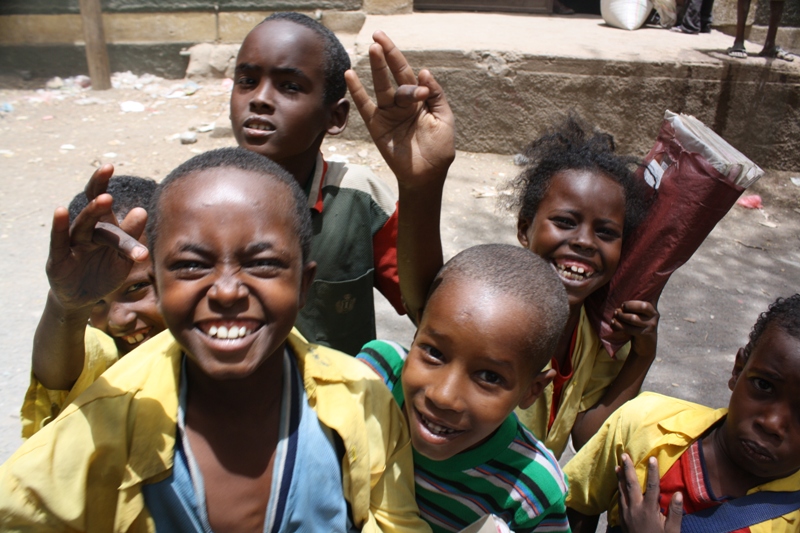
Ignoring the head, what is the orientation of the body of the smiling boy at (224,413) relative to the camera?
toward the camera

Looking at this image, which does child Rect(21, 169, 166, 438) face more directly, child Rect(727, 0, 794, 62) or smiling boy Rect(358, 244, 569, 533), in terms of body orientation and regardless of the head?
the smiling boy

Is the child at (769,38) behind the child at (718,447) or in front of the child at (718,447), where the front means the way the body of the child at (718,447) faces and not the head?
behind

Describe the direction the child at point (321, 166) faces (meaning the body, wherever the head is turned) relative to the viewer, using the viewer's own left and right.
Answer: facing the viewer and to the left of the viewer

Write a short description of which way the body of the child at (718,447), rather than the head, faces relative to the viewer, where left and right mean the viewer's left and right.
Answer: facing the viewer

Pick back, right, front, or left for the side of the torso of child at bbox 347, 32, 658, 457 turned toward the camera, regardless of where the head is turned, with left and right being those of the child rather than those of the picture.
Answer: front

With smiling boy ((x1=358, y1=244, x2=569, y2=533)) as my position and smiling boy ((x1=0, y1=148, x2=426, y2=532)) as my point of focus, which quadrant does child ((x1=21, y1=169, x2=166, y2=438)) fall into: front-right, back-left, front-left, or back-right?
front-right

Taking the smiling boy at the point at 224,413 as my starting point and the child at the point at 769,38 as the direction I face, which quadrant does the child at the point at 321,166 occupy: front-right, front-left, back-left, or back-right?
front-left

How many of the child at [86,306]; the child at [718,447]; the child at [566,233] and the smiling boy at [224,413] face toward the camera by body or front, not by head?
4

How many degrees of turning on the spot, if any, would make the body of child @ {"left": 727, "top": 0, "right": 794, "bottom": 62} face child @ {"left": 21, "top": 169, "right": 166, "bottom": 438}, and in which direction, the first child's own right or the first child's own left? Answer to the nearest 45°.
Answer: approximately 45° to the first child's own right

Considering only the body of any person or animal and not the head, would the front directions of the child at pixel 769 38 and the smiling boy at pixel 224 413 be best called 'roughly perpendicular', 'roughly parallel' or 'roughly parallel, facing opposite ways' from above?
roughly parallel
